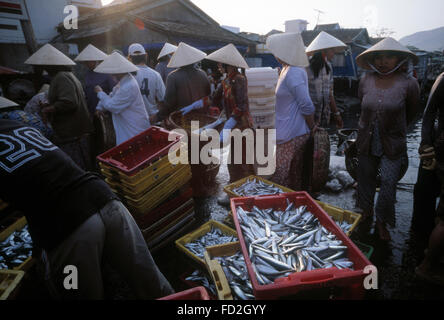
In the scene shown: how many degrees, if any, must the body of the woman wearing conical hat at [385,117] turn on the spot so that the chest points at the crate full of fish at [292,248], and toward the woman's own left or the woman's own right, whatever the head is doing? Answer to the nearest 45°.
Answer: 0° — they already face it

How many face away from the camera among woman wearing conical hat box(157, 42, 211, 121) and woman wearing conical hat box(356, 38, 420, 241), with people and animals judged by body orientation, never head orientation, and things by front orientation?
1

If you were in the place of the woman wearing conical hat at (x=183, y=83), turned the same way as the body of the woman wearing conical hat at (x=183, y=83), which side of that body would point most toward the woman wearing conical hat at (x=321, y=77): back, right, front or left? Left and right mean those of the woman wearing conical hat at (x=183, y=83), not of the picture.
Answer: right

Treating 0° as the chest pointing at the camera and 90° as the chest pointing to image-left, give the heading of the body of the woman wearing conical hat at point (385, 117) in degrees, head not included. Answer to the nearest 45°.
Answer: approximately 0°

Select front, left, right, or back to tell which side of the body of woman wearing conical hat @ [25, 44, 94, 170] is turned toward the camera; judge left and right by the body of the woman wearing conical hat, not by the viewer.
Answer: left

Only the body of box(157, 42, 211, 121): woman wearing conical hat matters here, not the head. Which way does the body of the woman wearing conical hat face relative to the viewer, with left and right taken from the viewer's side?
facing away from the viewer

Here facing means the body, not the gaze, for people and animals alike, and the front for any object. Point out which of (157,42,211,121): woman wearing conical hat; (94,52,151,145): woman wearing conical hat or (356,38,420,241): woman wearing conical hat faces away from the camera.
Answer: (157,42,211,121): woman wearing conical hat

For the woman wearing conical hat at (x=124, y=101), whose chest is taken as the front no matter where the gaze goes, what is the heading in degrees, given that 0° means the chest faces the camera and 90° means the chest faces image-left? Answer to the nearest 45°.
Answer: approximately 90°

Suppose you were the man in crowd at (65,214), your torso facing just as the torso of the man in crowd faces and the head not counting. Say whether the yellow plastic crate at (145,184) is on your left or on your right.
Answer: on your right
